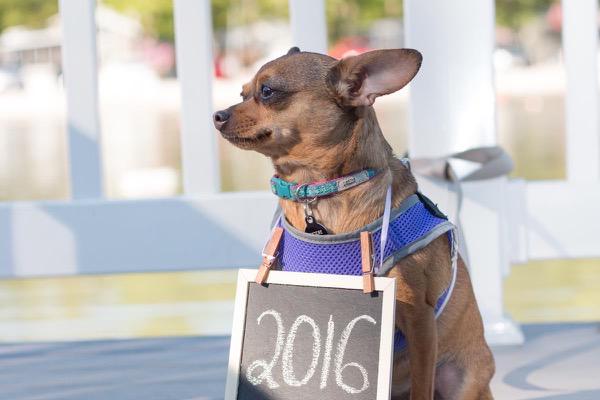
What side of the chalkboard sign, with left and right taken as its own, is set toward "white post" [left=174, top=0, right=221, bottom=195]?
back

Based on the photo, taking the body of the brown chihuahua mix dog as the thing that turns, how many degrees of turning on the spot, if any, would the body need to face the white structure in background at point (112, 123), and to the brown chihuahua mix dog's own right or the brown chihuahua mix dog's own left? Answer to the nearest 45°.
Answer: approximately 135° to the brown chihuahua mix dog's own right

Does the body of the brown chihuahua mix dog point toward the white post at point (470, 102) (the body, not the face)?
no

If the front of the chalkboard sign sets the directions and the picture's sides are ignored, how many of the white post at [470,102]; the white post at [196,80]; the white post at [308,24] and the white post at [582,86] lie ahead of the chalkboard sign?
0

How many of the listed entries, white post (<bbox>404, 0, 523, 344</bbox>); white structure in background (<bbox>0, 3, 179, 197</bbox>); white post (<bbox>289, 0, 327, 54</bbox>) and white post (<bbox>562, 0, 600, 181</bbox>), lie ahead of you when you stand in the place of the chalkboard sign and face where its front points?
0

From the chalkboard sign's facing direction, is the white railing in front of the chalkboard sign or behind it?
behind

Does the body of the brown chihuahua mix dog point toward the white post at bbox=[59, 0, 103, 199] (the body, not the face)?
no

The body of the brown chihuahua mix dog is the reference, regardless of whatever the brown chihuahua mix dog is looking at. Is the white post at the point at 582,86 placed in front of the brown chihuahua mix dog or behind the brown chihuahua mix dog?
behind

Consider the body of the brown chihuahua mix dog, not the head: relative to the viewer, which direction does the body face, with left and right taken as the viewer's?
facing the viewer and to the left of the viewer

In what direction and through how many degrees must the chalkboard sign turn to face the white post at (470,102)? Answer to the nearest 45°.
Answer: approximately 135° to its left

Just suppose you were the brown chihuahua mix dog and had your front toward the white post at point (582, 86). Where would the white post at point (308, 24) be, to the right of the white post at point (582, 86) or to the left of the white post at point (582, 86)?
left

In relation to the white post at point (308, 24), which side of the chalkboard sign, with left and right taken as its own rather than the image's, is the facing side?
back

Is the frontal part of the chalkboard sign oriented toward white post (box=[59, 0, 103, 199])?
no

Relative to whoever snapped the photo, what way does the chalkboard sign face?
facing the viewer

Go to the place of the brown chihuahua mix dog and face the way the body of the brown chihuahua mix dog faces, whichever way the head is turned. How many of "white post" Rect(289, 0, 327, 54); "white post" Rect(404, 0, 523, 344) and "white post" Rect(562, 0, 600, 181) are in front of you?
0
